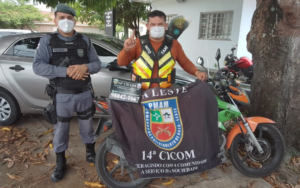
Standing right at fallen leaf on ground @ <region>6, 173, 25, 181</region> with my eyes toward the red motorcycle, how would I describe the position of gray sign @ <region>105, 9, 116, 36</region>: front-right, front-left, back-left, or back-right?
front-left

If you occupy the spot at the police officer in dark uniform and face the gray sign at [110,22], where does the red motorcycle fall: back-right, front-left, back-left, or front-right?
front-right

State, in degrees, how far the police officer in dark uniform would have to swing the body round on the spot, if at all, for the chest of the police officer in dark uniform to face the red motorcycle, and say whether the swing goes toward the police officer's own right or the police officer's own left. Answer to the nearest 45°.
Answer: approximately 135° to the police officer's own left

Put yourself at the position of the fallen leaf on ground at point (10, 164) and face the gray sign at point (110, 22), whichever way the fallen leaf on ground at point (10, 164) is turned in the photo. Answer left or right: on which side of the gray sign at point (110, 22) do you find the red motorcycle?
right

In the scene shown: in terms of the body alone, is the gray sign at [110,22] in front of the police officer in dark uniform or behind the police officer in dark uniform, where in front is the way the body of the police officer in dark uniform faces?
behind

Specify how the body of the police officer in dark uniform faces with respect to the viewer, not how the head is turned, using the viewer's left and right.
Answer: facing the viewer
